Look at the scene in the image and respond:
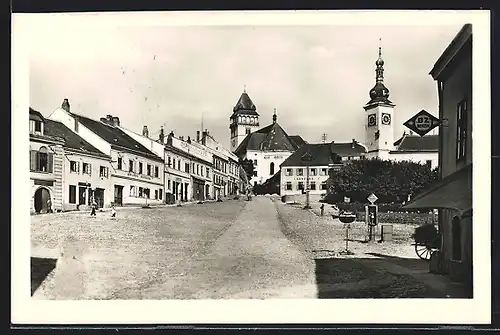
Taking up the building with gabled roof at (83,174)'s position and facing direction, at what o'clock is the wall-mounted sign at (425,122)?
The wall-mounted sign is roughly at 1 o'clock from the building with gabled roof.

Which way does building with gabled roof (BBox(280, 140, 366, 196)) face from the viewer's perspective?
toward the camera

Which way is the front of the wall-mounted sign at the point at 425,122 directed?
toward the camera

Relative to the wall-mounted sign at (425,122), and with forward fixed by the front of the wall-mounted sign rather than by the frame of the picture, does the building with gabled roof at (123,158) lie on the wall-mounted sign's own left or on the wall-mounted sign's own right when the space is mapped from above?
on the wall-mounted sign's own right

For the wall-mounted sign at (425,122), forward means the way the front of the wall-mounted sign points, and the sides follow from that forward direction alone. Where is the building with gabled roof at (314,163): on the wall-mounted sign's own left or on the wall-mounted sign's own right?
on the wall-mounted sign's own right

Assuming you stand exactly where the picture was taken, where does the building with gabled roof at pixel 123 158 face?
facing the viewer and to the right of the viewer

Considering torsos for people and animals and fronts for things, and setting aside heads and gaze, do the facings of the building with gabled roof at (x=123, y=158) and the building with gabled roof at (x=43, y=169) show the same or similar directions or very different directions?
same or similar directions

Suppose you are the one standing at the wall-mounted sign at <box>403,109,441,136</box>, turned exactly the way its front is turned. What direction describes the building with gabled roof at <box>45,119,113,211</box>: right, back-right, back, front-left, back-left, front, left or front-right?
right

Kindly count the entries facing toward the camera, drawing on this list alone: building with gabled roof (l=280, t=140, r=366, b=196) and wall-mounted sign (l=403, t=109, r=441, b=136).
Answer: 2

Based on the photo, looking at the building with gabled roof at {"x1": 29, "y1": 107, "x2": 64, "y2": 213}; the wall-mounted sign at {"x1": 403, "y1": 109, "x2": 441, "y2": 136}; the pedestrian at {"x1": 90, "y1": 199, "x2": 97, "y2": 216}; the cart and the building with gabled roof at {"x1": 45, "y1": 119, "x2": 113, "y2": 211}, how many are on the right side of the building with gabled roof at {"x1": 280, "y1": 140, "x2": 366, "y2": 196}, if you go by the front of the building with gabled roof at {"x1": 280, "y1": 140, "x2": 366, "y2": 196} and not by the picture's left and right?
3

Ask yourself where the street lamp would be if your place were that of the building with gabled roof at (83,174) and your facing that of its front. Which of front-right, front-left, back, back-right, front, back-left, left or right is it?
front-left
